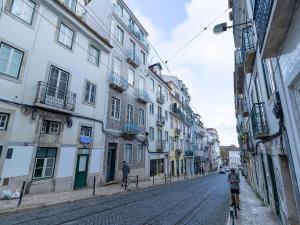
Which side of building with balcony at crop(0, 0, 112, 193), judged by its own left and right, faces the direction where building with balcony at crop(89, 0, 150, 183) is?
left

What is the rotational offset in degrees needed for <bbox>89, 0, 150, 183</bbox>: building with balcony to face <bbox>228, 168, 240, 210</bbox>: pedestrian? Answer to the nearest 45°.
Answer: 0° — it already faces them

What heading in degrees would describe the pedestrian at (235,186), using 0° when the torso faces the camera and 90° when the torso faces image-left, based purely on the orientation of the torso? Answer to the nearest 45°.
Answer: approximately 180°

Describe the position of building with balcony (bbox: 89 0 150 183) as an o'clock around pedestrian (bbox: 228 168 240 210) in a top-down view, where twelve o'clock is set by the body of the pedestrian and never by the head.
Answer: The building with balcony is roughly at 10 o'clock from the pedestrian.

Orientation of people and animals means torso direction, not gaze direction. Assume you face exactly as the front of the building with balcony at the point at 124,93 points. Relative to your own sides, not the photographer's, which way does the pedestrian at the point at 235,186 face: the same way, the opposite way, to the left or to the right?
to the left

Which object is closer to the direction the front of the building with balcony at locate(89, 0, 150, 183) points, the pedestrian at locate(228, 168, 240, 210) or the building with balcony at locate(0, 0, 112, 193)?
the pedestrian

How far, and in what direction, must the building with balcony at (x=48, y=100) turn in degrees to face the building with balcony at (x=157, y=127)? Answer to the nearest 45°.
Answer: approximately 90° to its left

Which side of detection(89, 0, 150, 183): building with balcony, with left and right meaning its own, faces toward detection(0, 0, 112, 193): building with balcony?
right

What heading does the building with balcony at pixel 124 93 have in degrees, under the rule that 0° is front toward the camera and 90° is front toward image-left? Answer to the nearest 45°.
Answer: approximately 315°
